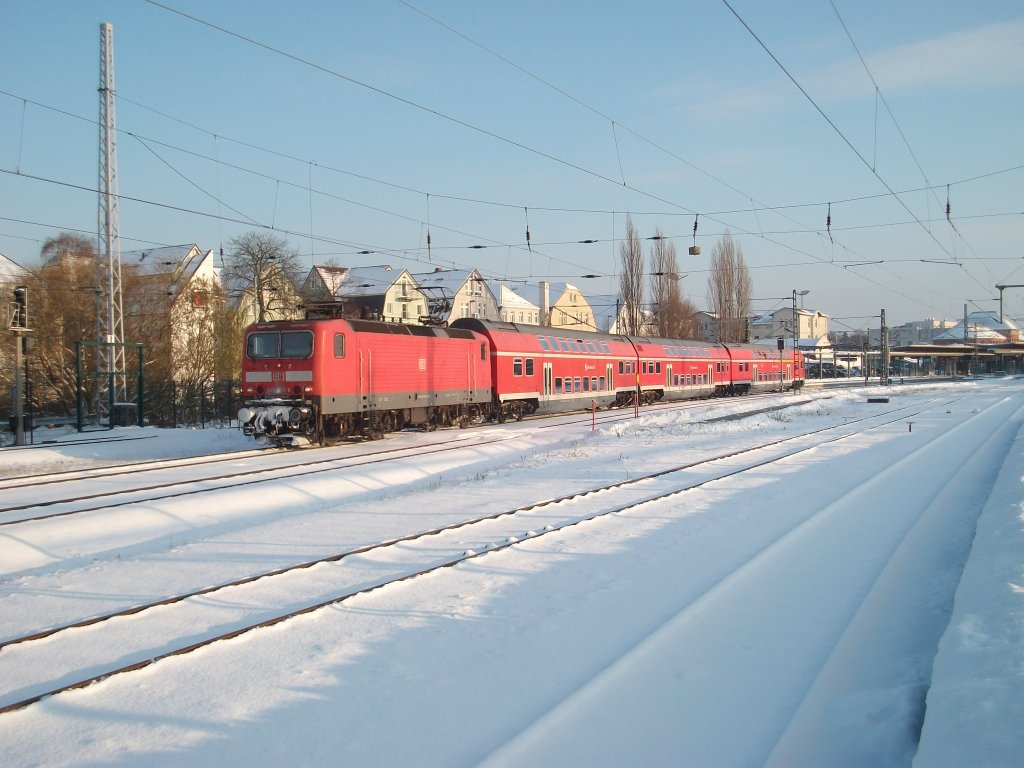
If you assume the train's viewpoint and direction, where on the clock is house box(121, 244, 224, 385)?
The house is roughly at 3 o'clock from the train.

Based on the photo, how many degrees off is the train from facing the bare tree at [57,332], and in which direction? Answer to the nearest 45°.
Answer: approximately 45° to its right

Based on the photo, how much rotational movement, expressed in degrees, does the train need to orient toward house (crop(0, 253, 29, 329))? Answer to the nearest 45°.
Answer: approximately 45° to its right

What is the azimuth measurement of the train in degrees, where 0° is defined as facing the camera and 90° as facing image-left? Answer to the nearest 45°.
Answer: approximately 45°

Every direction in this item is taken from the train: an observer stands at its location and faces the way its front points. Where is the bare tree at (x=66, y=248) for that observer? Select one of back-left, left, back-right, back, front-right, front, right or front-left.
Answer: right

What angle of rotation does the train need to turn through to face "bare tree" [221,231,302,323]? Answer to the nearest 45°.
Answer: approximately 90° to its right
